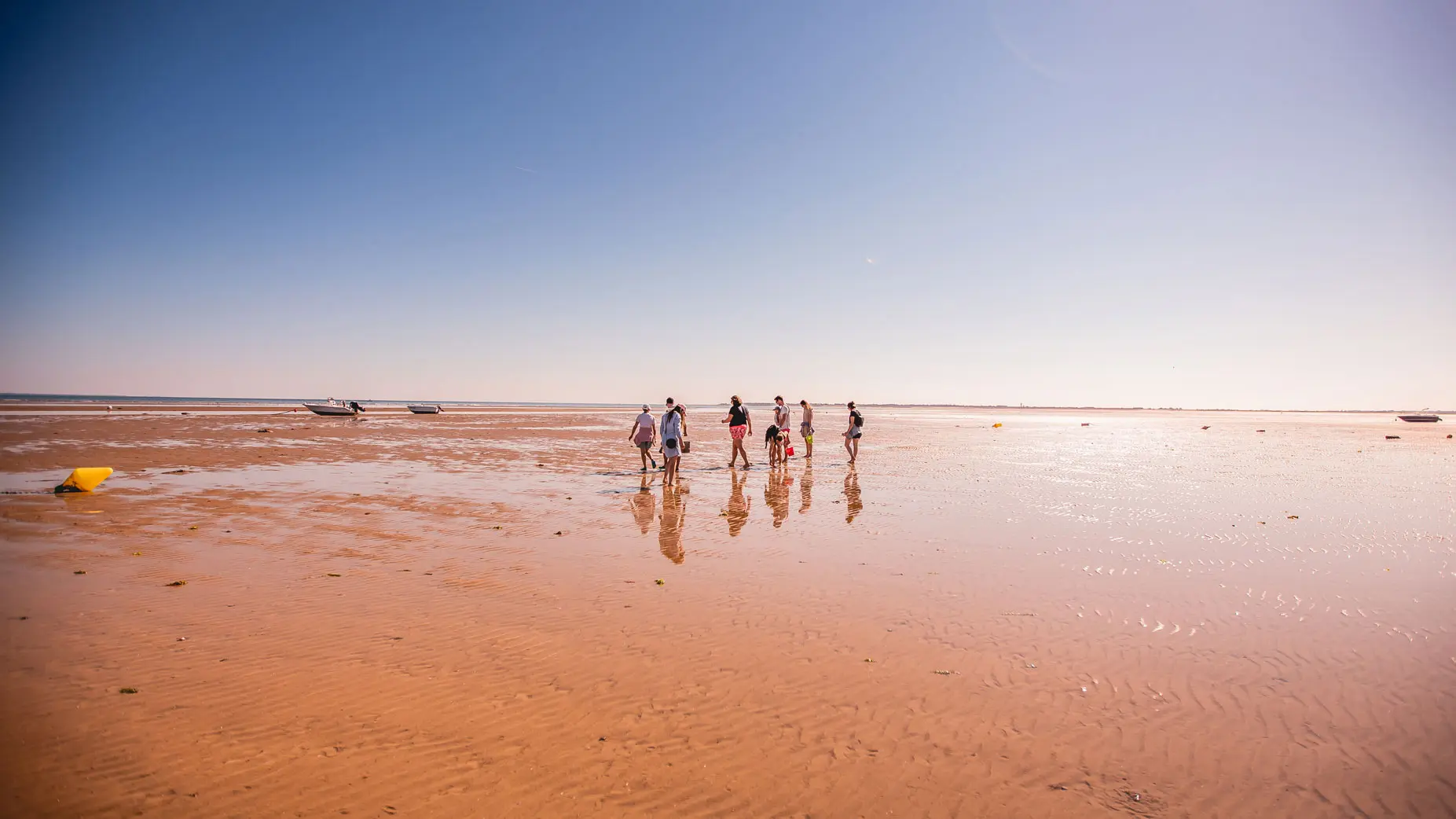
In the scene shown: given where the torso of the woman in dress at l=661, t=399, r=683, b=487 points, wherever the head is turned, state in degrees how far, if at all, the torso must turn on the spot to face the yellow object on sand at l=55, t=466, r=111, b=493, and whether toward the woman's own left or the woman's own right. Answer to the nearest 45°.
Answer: approximately 90° to the woman's own left

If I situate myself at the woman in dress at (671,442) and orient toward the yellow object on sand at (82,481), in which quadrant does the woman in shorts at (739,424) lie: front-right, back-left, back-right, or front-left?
back-right

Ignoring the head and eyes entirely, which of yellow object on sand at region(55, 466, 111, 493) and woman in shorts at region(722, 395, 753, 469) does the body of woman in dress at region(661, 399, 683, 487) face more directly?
the woman in shorts

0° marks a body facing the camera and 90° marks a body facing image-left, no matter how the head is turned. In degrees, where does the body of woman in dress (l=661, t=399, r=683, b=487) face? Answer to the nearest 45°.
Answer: approximately 180°

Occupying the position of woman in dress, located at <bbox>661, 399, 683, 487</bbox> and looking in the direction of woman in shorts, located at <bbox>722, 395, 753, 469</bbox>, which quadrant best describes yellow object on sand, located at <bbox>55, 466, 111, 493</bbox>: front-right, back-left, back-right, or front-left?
back-left

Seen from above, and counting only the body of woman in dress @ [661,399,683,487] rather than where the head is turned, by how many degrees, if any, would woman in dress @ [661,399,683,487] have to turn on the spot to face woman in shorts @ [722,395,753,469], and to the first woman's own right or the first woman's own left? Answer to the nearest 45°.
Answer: approximately 45° to the first woman's own right
